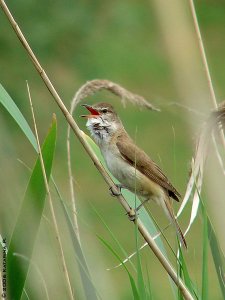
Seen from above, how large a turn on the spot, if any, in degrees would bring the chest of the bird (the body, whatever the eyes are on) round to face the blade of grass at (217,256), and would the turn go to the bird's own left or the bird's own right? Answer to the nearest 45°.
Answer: approximately 90° to the bird's own left

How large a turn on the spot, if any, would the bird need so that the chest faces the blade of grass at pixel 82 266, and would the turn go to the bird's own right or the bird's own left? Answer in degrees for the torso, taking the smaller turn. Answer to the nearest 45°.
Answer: approximately 90° to the bird's own left

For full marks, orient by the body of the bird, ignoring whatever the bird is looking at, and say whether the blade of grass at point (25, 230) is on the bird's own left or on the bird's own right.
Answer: on the bird's own left

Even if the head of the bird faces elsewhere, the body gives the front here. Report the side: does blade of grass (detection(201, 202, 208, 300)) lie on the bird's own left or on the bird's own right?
on the bird's own left

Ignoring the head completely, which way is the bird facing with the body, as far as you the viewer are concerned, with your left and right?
facing to the left of the viewer
